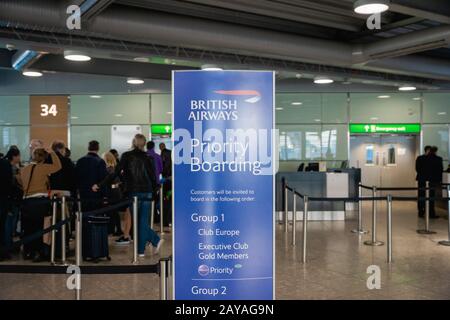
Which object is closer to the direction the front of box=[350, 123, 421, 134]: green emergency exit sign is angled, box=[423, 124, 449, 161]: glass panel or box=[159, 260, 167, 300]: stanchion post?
the stanchion post

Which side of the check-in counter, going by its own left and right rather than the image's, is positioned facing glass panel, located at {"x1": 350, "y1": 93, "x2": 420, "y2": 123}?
back

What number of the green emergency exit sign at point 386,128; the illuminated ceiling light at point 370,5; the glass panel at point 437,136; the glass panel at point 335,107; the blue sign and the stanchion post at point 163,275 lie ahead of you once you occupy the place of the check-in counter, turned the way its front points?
3

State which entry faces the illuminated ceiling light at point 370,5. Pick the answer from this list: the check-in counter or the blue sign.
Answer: the check-in counter

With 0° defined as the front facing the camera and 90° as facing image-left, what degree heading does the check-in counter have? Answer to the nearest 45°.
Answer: approximately 0°

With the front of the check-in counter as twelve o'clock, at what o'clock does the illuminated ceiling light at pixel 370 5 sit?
The illuminated ceiling light is roughly at 12 o'clock from the check-in counter.

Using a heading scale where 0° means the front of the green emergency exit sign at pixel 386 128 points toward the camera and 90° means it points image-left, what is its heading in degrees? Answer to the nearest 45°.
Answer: approximately 0°

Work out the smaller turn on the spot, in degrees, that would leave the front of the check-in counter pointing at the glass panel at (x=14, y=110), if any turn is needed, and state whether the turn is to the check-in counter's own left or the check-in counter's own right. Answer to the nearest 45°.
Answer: approximately 90° to the check-in counter's own right

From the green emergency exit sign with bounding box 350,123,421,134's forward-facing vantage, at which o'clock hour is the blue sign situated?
The blue sign is roughly at 12 o'clock from the green emergency exit sign.

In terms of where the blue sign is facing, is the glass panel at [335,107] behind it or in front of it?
behind

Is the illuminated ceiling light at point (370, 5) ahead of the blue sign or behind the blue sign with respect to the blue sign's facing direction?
behind

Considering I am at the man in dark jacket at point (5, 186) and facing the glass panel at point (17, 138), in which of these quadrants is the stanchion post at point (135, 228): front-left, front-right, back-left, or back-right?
back-right
